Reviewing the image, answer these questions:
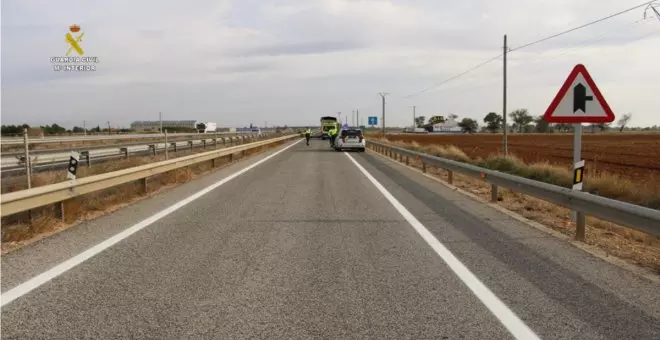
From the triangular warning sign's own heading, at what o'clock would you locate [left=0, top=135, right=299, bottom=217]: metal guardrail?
The metal guardrail is roughly at 4 o'clock from the triangular warning sign.

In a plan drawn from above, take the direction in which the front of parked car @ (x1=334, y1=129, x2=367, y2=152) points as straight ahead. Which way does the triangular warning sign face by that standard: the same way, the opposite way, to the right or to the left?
the opposite way

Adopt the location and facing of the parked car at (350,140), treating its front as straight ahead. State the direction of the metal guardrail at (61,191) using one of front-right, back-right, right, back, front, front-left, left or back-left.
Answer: back

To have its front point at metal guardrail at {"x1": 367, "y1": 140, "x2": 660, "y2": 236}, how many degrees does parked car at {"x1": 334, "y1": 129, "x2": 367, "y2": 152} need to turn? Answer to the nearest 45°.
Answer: approximately 180°

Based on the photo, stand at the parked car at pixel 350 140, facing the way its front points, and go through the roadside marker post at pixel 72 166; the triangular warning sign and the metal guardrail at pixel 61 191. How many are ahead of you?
0

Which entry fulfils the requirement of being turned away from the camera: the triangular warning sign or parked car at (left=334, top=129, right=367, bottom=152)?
the parked car

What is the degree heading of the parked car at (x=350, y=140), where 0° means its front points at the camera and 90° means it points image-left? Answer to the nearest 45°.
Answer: approximately 180°

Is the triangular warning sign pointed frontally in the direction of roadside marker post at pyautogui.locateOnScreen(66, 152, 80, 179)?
no

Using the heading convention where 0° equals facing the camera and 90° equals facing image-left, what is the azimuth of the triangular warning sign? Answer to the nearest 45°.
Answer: approximately 0°

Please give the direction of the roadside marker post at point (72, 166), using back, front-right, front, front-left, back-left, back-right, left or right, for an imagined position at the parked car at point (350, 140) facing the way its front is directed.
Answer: back

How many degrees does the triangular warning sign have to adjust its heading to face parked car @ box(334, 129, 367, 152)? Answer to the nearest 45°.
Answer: approximately 135° to its right

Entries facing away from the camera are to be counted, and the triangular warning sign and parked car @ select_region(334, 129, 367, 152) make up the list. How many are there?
1

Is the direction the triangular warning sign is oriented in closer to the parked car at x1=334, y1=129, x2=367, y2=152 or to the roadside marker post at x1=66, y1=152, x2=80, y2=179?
the roadside marker post
